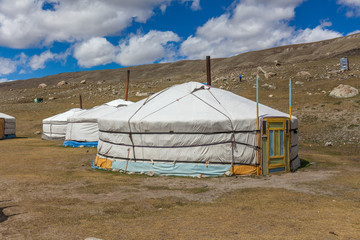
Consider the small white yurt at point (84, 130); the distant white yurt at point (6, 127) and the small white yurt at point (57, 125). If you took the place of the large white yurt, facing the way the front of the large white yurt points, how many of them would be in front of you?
0

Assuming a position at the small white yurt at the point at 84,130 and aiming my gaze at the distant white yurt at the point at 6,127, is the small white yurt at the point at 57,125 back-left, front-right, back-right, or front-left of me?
front-right

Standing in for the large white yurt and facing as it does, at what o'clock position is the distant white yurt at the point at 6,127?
The distant white yurt is roughly at 6 o'clock from the large white yurt.

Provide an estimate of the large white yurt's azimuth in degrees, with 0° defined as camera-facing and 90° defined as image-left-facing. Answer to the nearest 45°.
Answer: approximately 315°

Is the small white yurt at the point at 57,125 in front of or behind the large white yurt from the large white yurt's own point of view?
behind

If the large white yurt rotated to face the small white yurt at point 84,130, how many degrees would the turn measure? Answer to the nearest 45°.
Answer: approximately 180°
